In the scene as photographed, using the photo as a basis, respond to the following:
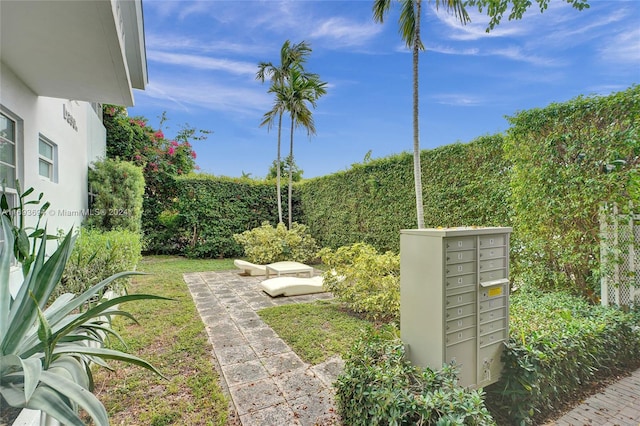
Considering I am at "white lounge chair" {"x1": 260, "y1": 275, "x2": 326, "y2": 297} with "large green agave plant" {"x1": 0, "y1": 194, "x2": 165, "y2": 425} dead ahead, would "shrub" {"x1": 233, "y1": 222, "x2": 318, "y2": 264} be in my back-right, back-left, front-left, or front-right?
back-right

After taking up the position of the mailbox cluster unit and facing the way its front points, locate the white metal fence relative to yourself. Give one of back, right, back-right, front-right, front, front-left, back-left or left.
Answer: left

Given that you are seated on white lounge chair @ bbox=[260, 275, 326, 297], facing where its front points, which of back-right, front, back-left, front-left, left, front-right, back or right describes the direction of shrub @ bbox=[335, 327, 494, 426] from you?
left

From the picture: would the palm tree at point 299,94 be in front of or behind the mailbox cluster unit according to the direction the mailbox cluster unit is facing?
behind

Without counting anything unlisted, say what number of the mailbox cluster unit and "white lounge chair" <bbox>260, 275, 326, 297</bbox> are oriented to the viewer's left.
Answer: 1

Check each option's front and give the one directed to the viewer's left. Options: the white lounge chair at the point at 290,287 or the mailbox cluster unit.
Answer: the white lounge chair

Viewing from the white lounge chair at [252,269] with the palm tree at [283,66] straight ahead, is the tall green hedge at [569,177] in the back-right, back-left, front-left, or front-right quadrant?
back-right

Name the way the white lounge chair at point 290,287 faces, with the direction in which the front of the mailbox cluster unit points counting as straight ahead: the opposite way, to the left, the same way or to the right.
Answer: to the right

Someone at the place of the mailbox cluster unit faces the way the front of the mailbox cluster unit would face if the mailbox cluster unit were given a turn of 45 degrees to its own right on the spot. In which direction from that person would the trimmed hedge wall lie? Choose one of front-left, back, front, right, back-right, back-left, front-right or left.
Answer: back-right

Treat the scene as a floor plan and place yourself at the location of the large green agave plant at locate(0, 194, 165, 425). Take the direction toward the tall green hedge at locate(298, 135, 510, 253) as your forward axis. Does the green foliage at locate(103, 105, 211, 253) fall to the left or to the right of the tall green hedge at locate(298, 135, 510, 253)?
left

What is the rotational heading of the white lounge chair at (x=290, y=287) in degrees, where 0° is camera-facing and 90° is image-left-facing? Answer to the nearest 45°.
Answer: approximately 90°
